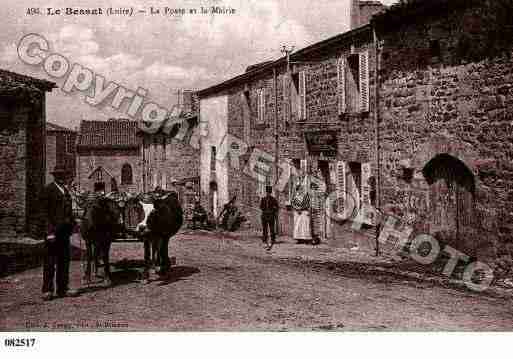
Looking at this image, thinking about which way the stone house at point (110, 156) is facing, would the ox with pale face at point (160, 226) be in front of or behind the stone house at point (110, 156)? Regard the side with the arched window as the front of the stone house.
in front

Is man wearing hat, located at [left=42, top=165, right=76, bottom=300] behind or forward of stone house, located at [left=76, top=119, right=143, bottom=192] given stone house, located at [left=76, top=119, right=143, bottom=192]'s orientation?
forward

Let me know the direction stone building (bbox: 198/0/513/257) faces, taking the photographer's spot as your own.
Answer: facing the viewer and to the left of the viewer

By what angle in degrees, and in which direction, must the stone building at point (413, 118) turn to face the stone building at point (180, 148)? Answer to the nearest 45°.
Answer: approximately 90° to its right

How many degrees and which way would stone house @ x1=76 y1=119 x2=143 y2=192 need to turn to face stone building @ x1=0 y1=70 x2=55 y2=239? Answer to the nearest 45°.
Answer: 0° — it already faces it

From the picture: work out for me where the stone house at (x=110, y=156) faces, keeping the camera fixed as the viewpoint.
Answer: facing the viewer

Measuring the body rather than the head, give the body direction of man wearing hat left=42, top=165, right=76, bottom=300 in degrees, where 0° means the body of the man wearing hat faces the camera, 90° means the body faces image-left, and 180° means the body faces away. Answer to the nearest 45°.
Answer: approximately 315°

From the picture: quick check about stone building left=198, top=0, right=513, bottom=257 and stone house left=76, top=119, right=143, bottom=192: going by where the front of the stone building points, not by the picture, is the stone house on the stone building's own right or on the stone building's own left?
on the stone building's own right
